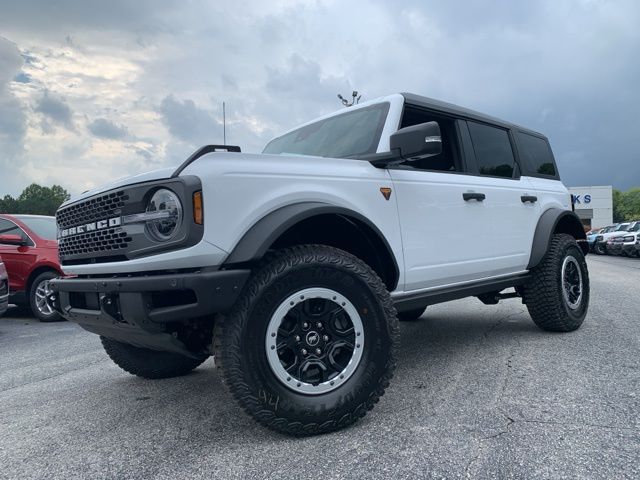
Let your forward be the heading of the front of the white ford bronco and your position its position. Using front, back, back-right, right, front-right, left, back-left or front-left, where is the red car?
right

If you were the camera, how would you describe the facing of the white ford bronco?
facing the viewer and to the left of the viewer

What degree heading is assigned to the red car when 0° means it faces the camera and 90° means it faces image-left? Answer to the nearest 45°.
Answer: approximately 315°

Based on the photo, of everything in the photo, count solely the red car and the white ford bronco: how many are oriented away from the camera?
0
